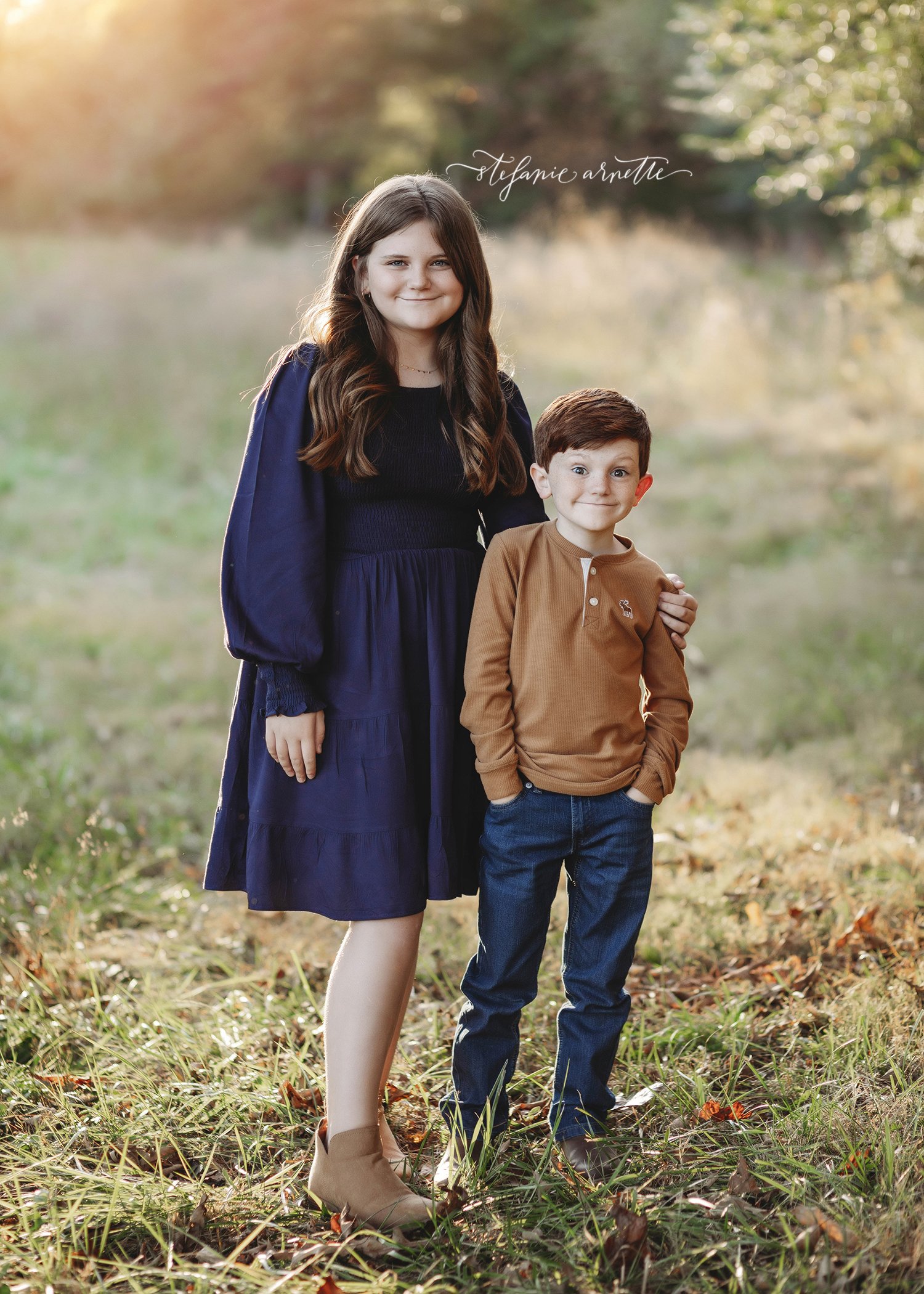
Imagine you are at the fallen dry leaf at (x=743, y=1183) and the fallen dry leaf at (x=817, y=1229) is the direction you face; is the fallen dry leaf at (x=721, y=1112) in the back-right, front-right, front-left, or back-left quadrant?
back-left

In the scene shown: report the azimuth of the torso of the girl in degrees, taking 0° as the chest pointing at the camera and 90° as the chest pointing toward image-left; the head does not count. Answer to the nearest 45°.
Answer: approximately 315°

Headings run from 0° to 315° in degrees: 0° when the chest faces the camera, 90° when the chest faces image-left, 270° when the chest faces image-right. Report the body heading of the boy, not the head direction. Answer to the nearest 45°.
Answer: approximately 0°

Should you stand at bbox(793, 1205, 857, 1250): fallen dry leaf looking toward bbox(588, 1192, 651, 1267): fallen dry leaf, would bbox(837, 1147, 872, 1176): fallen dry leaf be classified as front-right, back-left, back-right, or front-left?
back-right
